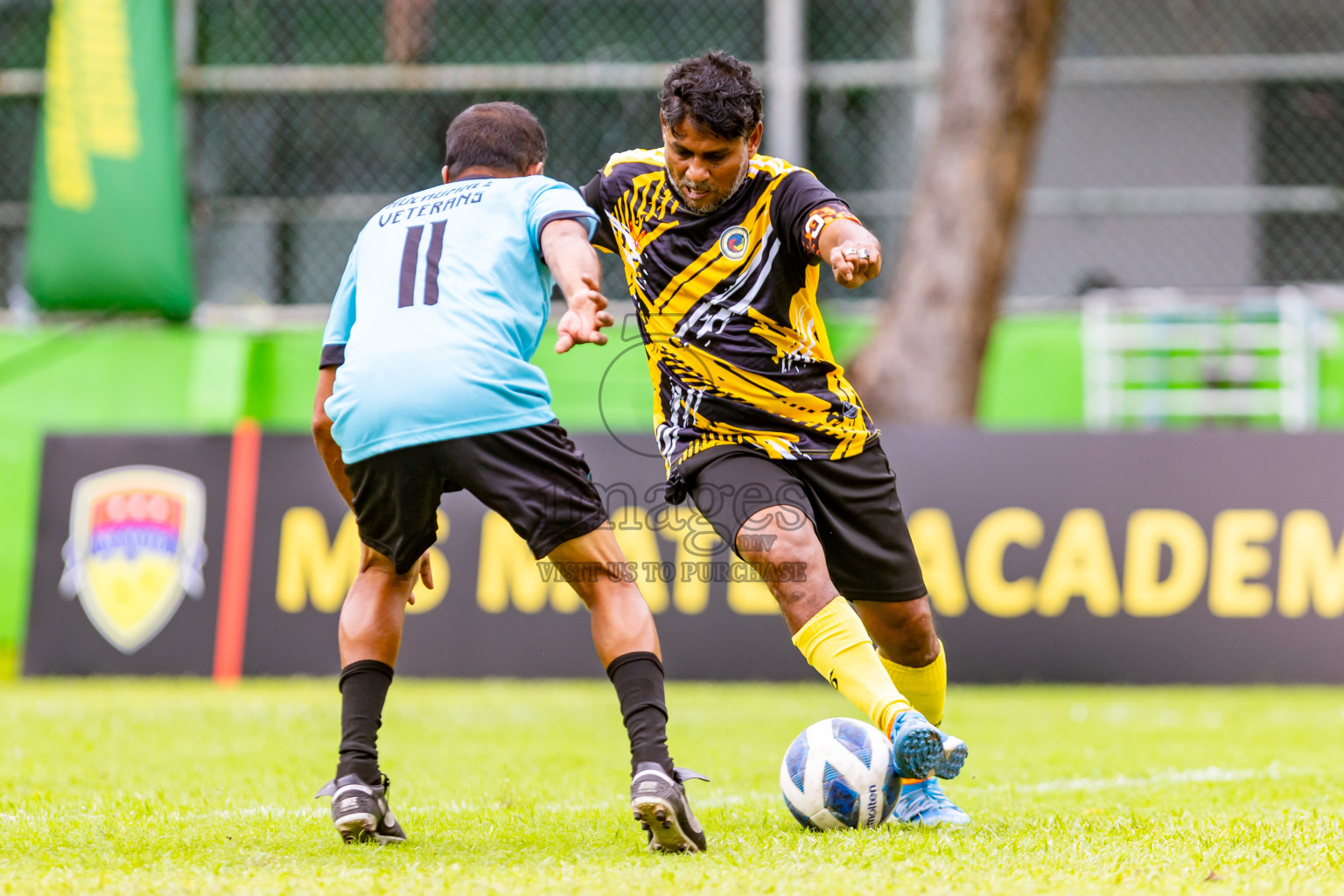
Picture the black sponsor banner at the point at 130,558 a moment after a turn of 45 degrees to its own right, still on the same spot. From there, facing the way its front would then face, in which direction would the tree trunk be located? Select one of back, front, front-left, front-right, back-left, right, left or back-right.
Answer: back-left

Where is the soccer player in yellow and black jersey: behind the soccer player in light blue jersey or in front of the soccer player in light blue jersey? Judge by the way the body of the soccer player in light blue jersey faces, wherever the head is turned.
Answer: in front

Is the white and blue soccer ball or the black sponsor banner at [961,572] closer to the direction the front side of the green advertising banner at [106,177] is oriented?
the white and blue soccer ball

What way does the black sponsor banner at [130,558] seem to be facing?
toward the camera

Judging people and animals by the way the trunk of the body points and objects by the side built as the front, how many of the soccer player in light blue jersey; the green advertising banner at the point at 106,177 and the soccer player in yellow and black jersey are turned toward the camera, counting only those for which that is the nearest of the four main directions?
2

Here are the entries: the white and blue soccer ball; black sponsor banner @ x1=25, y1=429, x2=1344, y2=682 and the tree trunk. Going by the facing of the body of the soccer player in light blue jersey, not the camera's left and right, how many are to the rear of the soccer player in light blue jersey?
0

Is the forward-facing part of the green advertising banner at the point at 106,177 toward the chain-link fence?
no

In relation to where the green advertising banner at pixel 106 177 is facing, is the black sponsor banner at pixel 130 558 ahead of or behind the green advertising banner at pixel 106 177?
ahead

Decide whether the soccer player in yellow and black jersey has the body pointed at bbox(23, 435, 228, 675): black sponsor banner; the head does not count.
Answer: no

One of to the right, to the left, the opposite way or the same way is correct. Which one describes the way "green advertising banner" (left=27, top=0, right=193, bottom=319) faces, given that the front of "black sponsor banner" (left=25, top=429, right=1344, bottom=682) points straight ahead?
the same way

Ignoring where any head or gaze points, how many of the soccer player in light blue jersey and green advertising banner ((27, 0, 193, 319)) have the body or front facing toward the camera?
1

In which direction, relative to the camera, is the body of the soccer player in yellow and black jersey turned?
toward the camera

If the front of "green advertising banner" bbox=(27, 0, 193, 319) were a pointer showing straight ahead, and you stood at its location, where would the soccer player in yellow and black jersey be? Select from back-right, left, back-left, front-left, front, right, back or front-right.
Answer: front

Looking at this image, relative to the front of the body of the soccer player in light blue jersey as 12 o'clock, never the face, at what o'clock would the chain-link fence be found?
The chain-link fence is roughly at 11 o'clock from the soccer player in light blue jersey.

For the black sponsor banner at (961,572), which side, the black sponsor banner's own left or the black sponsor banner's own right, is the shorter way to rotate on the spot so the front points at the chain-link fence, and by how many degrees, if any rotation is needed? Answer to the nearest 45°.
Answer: approximately 180°

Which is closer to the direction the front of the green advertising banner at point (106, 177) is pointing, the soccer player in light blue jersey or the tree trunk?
the soccer player in light blue jersey

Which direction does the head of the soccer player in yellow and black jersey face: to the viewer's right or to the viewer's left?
to the viewer's left

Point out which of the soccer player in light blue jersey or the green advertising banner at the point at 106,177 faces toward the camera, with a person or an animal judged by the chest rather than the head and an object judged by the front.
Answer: the green advertising banner

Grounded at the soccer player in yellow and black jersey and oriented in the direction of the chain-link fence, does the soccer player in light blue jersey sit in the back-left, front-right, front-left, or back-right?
back-left

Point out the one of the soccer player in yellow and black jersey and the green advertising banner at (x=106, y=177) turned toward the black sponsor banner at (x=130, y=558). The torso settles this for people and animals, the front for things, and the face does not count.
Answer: the green advertising banner
